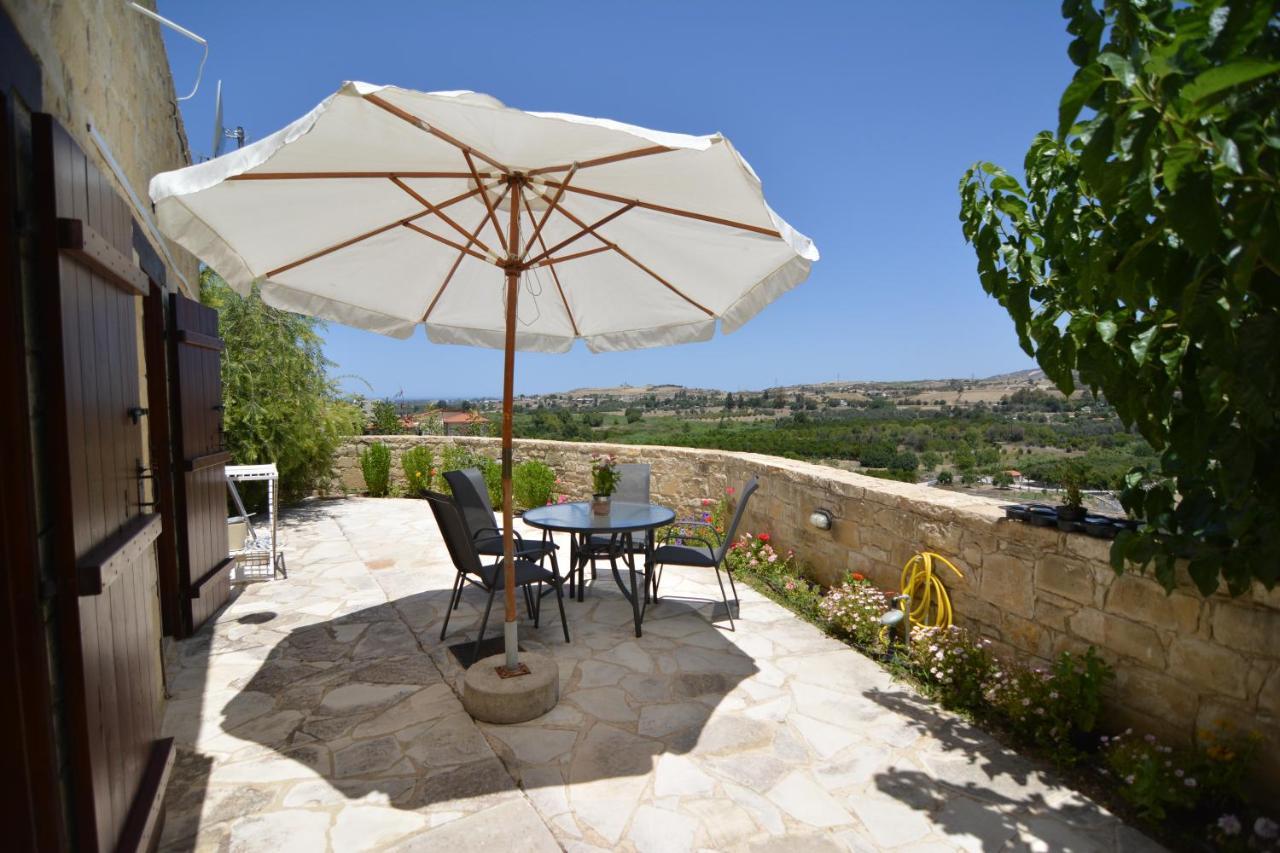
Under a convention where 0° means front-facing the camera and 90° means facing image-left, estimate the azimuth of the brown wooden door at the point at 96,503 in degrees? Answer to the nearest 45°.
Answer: approximately 270°

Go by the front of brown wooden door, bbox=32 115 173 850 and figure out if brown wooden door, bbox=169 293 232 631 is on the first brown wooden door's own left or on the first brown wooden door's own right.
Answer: on the first brown wooden door's own left

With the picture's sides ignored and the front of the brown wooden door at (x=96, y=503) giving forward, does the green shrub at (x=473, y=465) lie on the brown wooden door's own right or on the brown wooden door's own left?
on the brown wooden door's own left

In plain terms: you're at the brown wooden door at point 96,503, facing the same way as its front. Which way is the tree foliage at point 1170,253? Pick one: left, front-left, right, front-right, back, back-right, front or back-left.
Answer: front-right

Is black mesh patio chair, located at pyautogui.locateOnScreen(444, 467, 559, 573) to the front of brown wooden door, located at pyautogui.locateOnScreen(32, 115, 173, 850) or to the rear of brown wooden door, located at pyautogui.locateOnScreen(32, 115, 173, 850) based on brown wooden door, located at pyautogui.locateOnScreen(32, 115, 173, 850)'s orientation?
to the front

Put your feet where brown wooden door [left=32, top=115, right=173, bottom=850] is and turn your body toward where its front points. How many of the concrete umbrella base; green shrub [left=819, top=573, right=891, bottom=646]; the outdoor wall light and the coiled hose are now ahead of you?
4

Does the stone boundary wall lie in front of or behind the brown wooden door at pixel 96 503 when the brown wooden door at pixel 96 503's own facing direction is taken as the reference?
in front

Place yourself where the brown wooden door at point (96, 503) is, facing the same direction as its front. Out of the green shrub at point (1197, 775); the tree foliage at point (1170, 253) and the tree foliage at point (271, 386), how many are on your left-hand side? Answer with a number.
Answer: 1

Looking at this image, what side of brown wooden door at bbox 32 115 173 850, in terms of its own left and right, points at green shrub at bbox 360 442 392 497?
left

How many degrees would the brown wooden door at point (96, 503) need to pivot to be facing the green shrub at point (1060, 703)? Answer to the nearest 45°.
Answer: approximately 45° to its right

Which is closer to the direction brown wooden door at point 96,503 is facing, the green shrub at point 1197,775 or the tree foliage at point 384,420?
the green shrub

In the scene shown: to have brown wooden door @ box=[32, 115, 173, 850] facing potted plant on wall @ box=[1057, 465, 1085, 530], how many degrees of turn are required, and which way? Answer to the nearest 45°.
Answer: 0° — it already faces it

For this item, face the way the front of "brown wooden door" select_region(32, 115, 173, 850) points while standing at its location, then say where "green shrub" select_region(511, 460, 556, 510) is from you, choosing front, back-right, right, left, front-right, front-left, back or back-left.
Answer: front-left

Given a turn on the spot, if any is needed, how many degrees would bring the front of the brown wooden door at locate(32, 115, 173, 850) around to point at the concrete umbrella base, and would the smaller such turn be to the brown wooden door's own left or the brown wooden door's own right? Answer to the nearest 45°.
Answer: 0° — it already faces it

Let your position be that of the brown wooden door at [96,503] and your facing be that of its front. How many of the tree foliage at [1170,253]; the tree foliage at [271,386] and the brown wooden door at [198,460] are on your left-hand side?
2
